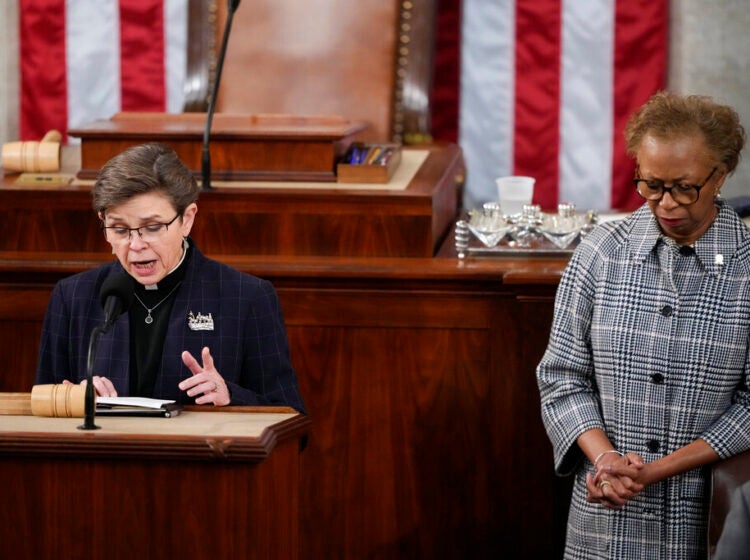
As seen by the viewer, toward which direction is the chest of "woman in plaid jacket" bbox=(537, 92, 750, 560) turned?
toward the camera

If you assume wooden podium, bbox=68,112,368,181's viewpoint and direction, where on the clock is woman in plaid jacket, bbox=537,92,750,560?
The woman in plaid jacket is roughly at 11 o'clock from the wooden podium.

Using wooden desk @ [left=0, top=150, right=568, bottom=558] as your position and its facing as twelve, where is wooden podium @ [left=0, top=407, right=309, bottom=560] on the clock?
The wooden podium is roughly at 1 o'clock from the wooden desk.

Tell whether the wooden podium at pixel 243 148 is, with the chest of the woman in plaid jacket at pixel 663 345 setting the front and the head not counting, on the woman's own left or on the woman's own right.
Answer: on the woman's own right

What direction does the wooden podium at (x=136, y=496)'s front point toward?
toward the camera

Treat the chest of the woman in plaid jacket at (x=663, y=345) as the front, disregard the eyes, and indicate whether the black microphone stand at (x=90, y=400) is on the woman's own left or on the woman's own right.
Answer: on the woman's own right

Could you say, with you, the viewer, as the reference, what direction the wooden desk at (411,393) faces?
facing the viewer

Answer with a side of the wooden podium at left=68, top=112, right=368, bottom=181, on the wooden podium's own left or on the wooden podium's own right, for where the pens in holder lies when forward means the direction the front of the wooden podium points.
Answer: on the wooden podium's own left

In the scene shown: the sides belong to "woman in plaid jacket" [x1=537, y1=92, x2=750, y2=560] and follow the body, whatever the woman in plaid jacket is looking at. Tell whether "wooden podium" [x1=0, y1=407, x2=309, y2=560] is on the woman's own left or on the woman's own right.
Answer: on the woman's own right

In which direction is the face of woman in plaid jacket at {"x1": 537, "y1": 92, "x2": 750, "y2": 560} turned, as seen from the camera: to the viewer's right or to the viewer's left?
to the viewer's left

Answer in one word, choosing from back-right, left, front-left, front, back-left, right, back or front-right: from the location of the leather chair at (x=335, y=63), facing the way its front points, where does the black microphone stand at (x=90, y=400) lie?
front
